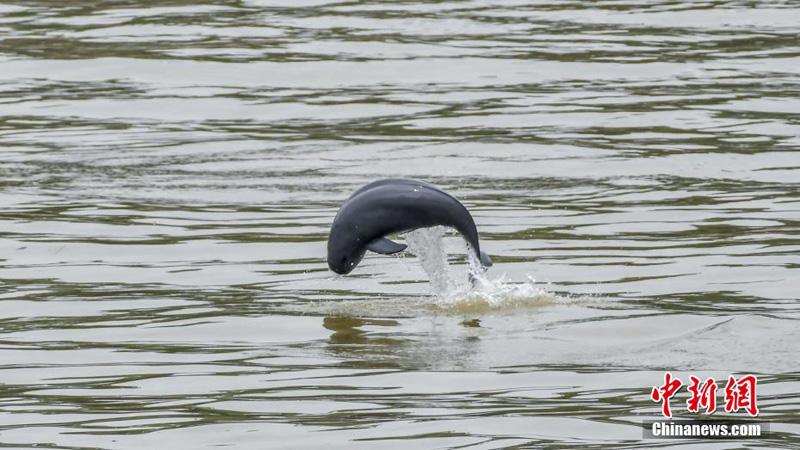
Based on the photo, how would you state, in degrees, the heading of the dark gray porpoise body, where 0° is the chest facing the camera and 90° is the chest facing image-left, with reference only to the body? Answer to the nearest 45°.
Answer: approximately 90°
